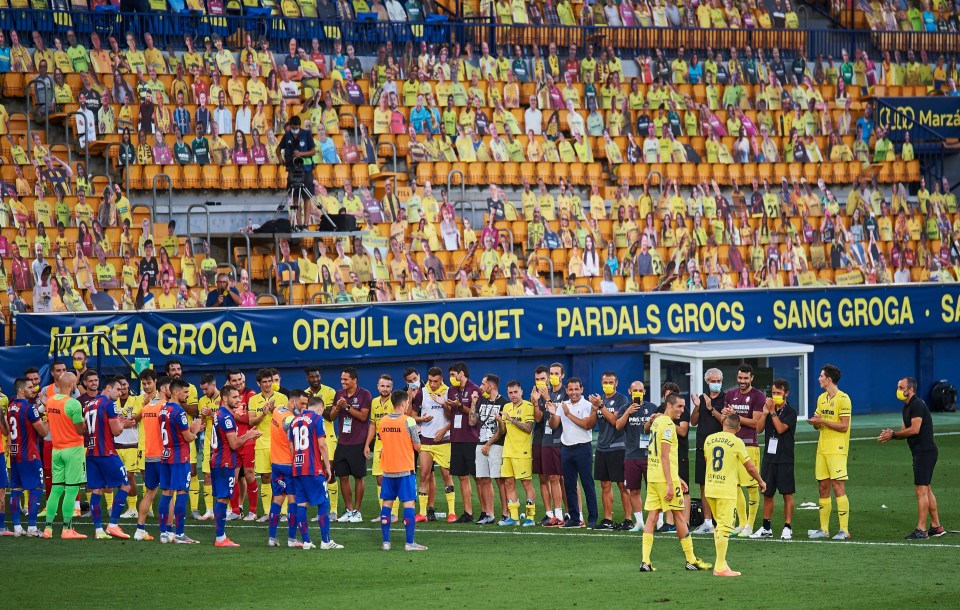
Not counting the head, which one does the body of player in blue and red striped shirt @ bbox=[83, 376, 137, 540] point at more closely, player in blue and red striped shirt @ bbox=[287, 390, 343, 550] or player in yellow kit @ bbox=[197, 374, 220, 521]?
the player in yellow kit

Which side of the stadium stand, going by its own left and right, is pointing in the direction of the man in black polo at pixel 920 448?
front

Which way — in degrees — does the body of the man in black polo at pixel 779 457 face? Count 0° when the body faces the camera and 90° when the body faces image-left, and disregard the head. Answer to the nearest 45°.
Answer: approximately 45°

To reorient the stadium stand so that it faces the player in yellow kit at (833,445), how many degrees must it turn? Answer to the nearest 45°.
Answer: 0° — it already faces them

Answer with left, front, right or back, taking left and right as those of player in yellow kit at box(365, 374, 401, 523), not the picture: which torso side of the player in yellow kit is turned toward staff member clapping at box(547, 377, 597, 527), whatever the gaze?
left

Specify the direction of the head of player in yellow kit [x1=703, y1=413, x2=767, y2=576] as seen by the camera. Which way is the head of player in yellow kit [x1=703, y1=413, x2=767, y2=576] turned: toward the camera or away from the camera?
away from the camera

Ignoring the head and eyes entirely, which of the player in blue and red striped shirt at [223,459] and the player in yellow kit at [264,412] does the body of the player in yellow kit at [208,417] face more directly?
the player in blue and red striped shirt

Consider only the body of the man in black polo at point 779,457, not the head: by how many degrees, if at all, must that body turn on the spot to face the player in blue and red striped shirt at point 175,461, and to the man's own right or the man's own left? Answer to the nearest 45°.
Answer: approximately 45° to the man's own right

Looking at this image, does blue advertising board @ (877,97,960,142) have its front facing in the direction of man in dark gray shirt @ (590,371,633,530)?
yes

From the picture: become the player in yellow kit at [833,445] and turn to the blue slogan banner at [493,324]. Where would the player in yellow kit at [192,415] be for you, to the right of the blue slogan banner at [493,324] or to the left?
left

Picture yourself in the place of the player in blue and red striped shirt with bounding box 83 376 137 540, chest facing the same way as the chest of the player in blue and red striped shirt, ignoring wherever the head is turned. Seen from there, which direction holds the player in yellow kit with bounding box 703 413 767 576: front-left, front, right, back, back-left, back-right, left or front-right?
right

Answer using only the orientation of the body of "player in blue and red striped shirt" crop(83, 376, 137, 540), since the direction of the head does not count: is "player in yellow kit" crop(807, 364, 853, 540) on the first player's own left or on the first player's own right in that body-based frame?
on the first player's own right

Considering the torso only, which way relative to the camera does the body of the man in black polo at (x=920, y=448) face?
to the viewer's left
